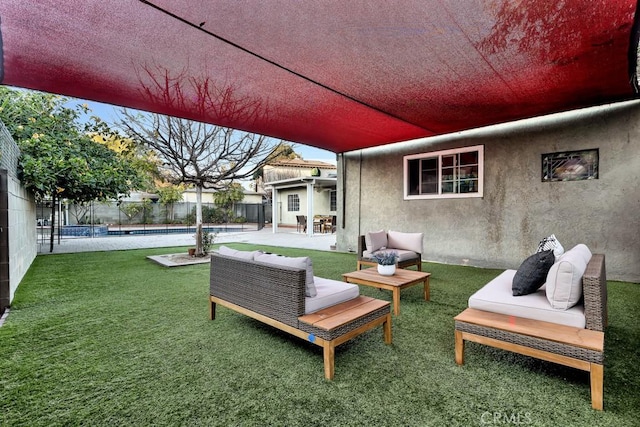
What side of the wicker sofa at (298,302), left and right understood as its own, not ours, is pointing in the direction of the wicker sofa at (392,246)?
front

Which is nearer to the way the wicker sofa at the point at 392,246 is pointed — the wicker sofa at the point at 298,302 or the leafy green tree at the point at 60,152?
the wicker sofa

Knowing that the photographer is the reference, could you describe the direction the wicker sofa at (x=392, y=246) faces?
facing the viewer

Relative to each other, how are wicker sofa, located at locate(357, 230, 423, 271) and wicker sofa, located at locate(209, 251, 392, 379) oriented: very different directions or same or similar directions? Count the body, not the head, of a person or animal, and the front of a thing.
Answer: very different directions

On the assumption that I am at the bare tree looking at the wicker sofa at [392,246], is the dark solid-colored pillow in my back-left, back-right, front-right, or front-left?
front-right

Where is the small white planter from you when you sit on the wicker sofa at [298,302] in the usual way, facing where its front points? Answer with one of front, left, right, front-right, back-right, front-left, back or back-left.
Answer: front

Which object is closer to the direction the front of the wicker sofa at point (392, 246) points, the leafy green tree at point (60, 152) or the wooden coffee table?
the wooden coffee table

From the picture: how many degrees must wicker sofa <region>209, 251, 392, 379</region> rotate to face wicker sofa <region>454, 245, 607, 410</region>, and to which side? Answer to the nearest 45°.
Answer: approximately 45° to its right

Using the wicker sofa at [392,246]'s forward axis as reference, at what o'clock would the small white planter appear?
The small white planter is roughly at 12 o'clock from the wicker sofa.

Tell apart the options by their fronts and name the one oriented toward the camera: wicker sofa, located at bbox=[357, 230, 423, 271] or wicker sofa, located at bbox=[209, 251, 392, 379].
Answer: wicker sofa, located at bbox=[357, 230, 423, 271]

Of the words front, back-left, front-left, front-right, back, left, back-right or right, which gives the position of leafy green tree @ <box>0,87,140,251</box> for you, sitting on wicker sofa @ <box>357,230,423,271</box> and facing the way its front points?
right

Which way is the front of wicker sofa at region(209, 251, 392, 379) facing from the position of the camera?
facing away from the viewer and to the right of the viewer

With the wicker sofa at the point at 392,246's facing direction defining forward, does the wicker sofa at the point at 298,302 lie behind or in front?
in front

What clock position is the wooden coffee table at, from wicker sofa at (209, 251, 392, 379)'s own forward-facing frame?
The wooden coffee table is roughly at 12 o'clock from the wicker sofa.

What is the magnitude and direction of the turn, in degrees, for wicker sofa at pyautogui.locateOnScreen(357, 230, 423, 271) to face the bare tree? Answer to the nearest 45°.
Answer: approximately 90° to its right

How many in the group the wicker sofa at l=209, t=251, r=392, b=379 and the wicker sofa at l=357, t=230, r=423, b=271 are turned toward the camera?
1
